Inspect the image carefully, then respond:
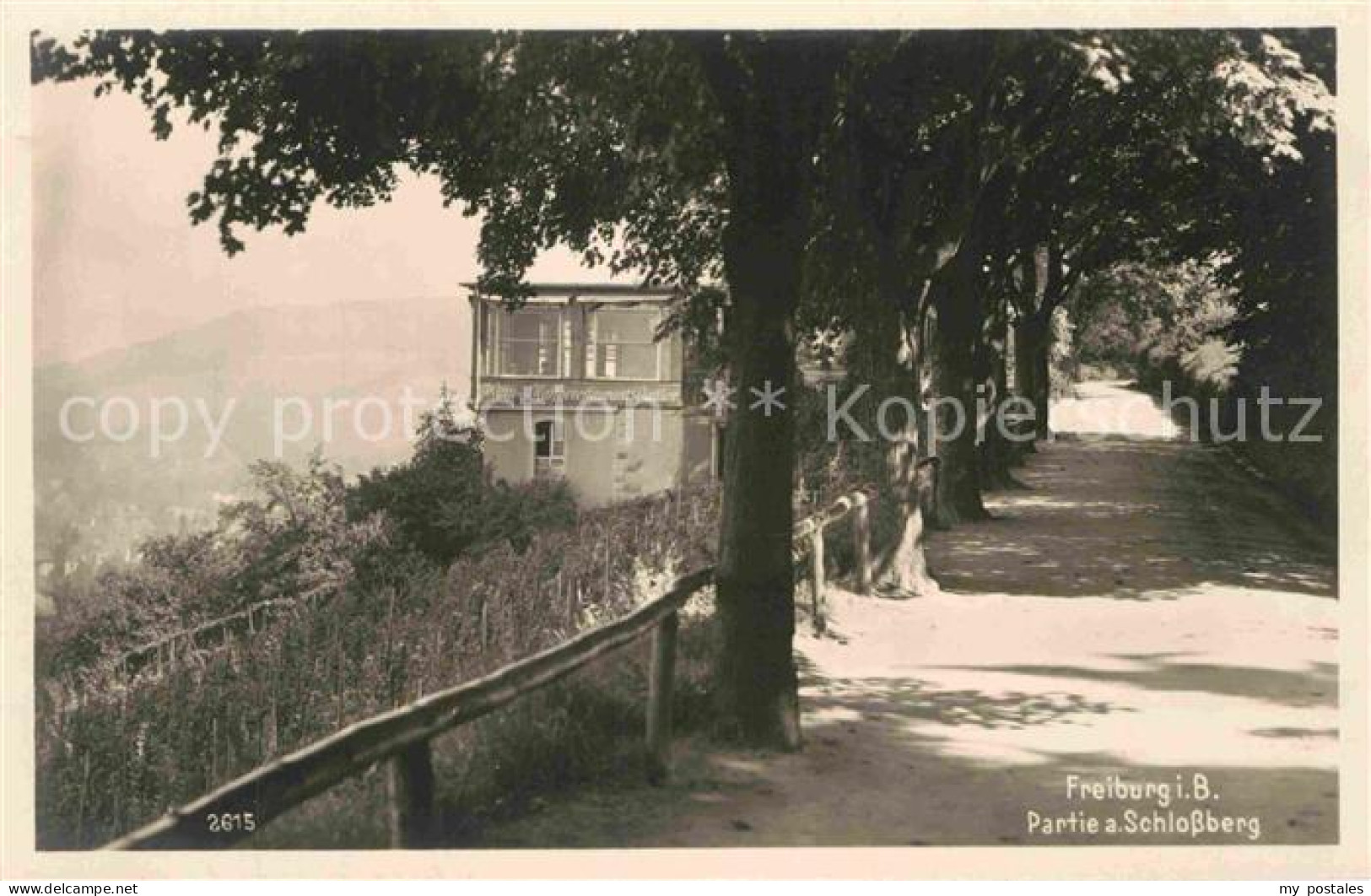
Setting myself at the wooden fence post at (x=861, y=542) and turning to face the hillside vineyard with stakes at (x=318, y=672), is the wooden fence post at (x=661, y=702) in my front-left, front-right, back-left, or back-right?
front-left
